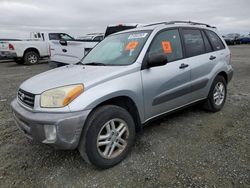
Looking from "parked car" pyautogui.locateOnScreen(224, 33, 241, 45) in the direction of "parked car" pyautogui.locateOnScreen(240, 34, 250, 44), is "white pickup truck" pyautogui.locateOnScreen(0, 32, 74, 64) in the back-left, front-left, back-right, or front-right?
back-right

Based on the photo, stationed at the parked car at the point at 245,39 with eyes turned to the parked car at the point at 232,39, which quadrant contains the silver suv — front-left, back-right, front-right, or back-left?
front-left

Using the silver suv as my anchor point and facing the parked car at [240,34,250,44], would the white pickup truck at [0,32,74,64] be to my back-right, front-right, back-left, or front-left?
front-left

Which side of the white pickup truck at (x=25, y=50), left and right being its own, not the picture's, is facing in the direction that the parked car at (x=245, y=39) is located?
front

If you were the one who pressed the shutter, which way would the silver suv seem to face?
facing the viewer and to the left of the viewer

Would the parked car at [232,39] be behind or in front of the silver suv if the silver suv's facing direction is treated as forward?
behind

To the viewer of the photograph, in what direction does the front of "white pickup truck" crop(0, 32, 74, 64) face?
facing away from the viewer and to the right of the viewer

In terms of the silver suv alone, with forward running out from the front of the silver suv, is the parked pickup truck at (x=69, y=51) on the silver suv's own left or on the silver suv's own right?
on the silver suv's own right
